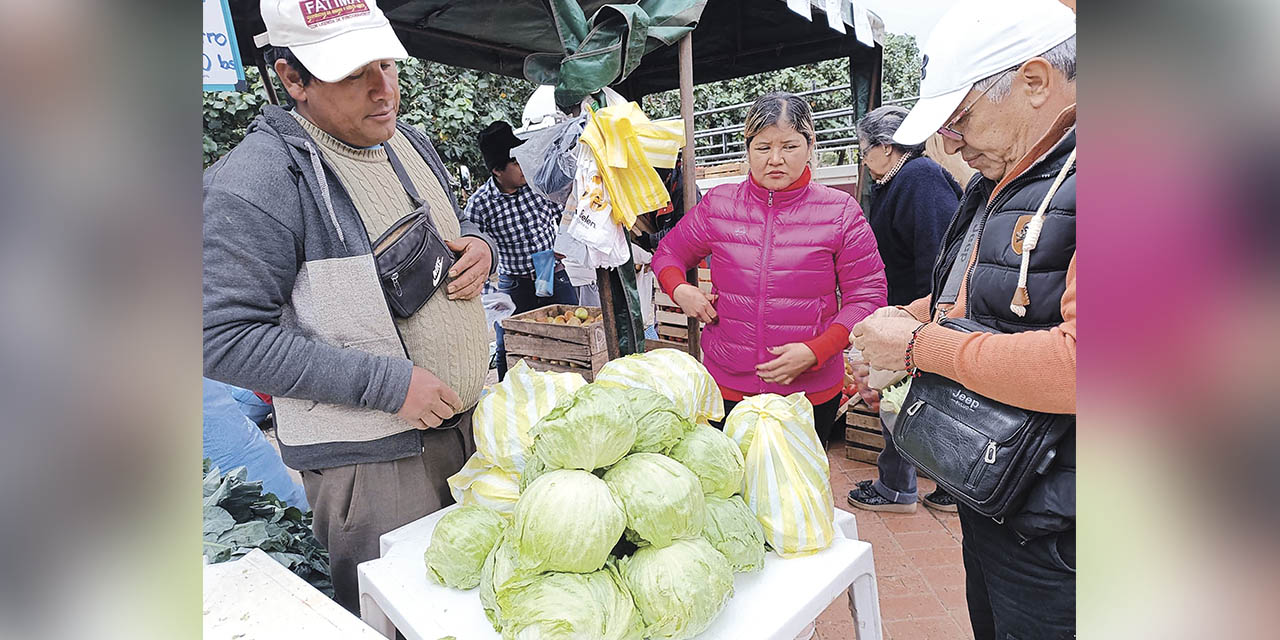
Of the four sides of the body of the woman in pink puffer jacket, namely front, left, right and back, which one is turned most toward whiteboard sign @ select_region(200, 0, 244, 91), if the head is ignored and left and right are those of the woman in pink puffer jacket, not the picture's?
right

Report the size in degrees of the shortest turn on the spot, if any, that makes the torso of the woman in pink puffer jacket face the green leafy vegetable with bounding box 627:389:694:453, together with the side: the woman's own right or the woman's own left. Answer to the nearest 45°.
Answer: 0° — they already face it

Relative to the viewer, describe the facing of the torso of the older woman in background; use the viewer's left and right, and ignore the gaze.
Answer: facing to the left of the viewer

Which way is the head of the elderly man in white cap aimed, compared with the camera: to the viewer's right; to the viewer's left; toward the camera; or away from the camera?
to the viewer's left

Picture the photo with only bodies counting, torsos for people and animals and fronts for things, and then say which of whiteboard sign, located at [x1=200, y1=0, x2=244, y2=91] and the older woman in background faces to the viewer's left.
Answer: the older woman in background

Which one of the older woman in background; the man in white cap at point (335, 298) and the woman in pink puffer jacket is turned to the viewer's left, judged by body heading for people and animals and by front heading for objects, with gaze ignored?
the older woman in background

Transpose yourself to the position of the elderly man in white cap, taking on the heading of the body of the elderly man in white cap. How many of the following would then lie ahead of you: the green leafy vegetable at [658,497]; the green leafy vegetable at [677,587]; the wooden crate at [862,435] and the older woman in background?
2

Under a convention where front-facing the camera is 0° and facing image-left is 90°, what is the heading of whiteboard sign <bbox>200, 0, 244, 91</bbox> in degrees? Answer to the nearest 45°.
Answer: approximately 0°

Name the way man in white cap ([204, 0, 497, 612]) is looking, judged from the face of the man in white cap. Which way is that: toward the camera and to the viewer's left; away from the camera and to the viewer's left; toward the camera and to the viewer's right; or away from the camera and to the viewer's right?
toward the camera and to the viewer's right

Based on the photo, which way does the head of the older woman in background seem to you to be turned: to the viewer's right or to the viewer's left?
to the viewer's left

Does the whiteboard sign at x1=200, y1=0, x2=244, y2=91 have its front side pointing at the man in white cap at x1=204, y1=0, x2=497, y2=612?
yes

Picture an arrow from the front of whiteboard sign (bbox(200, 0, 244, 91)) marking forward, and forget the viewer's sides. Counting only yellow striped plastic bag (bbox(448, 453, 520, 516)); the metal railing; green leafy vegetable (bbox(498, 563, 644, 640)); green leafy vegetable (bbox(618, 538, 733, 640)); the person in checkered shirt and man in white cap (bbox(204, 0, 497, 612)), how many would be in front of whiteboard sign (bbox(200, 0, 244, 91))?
4

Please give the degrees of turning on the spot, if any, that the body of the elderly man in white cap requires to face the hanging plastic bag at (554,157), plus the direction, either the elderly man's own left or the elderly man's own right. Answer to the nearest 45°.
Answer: approximately 90° to the elderly man's own right
